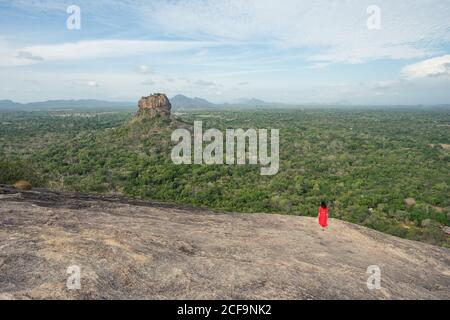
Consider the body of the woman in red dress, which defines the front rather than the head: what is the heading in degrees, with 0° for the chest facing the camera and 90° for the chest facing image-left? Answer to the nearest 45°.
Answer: approximately 180°
